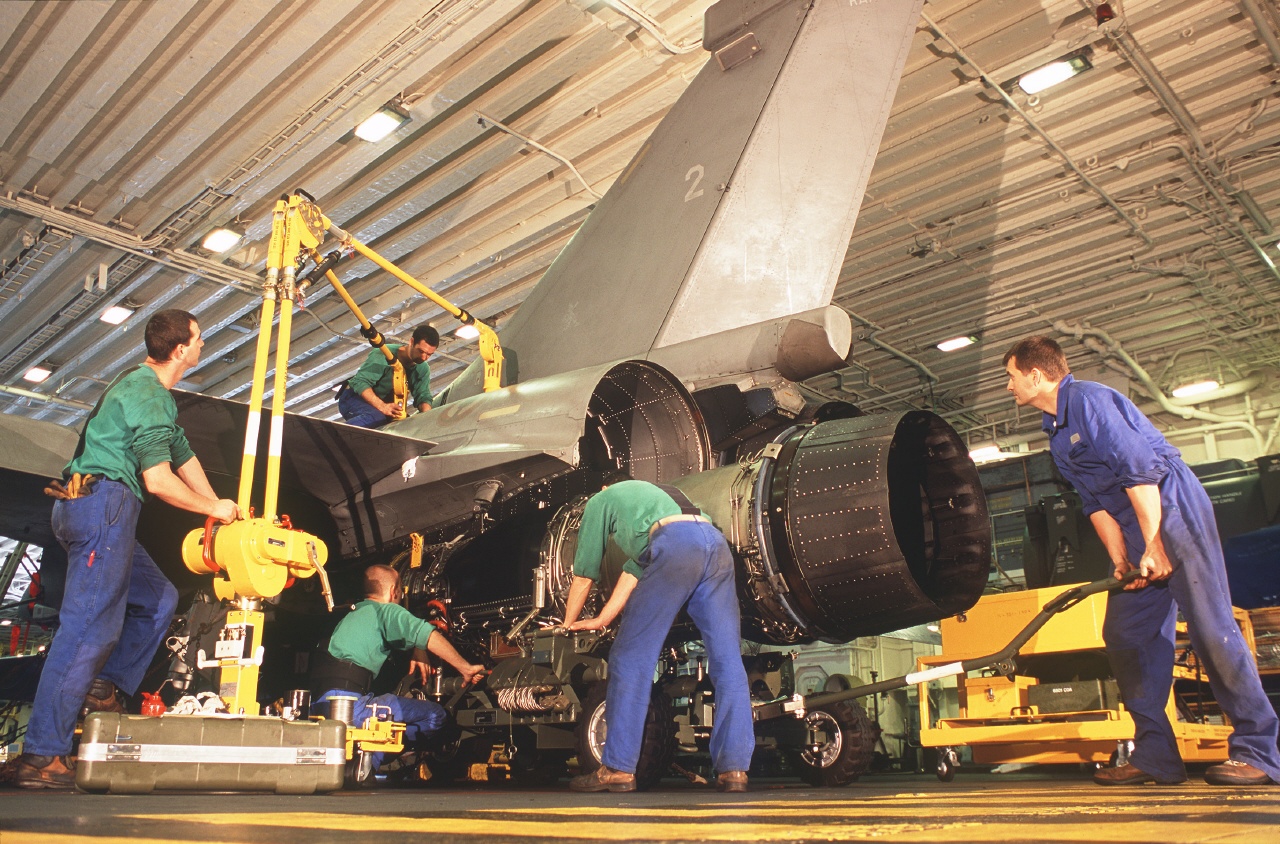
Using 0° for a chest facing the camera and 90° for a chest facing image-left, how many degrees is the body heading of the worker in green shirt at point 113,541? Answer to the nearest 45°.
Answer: approximately 270°

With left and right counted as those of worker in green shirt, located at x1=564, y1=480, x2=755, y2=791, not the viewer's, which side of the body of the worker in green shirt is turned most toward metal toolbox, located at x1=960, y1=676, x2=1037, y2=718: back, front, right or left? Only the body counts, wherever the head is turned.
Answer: right

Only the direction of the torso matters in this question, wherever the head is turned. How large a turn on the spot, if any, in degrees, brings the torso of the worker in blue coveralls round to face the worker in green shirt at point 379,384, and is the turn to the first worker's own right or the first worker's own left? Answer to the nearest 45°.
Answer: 0° — they already face them

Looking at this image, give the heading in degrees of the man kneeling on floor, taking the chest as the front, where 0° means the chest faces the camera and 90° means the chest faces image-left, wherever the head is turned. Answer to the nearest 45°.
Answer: approximately 225°

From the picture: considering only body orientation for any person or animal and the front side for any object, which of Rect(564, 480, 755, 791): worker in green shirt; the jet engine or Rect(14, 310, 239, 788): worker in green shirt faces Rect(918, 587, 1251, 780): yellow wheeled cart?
Rect(14, 310, 239, 788): worker in green shirt

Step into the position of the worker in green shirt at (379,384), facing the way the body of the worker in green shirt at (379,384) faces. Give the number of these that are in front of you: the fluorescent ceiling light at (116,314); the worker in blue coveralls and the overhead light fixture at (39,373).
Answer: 1

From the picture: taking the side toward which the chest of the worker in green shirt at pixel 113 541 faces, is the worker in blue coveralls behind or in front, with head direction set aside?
in front

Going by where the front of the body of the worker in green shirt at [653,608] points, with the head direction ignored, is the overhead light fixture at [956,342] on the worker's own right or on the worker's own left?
on the worker's own right

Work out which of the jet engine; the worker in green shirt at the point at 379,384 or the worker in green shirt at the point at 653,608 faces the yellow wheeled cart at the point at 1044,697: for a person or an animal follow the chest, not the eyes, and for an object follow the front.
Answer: the worker in green shirt at the point at 379,384

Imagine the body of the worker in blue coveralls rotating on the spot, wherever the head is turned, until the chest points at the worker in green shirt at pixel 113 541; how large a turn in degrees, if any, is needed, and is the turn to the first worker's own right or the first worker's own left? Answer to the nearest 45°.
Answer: approximately 45° to the first worker's own left

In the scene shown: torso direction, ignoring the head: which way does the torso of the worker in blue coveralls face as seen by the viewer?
to the viewer's left

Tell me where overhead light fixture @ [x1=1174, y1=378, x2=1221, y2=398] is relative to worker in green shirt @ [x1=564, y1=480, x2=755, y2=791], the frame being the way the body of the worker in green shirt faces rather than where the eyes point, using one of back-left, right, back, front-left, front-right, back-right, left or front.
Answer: right

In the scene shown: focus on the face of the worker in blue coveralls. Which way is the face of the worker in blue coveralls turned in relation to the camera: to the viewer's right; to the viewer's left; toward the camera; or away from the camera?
to the viewer's left
